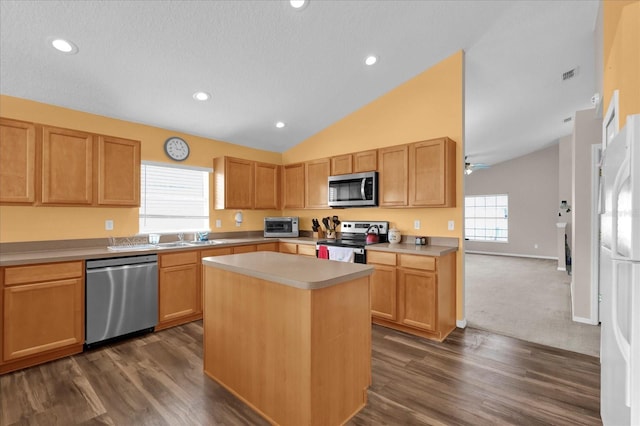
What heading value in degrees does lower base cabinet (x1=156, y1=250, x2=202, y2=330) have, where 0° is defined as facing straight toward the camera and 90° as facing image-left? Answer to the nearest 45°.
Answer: approximately 315°

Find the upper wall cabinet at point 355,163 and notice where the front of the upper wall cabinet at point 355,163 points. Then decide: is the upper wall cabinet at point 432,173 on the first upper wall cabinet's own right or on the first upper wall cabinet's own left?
on the first upper wall cabinet's own left

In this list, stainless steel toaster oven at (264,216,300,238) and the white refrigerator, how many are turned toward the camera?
1

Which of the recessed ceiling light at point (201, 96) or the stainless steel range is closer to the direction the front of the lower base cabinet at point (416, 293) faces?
the recessed ceiling light

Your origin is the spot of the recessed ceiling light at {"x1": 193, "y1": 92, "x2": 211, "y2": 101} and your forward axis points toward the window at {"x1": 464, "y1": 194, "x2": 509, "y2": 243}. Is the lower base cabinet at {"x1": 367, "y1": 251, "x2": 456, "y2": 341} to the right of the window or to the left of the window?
right

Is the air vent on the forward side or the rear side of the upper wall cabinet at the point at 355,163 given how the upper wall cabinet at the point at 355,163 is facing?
on the rear side

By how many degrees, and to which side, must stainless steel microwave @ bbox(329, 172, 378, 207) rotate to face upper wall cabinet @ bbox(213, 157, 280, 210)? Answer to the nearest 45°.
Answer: approximately 45° to its right

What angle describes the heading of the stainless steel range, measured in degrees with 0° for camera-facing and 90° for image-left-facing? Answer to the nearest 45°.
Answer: approximately 45°

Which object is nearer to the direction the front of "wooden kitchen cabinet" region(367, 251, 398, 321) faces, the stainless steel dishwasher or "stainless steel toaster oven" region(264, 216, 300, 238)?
the stainless steel dishwasher

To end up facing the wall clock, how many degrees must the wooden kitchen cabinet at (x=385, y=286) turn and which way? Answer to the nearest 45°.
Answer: approximately 45° to its right

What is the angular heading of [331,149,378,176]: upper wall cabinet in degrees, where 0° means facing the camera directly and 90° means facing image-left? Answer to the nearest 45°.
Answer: approximately 45°

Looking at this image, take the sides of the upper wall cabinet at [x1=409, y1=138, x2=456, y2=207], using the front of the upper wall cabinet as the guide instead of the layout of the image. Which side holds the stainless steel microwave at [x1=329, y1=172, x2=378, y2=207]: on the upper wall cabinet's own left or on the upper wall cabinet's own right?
on the upper wall cabinet's own right
